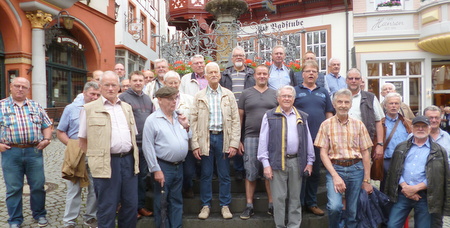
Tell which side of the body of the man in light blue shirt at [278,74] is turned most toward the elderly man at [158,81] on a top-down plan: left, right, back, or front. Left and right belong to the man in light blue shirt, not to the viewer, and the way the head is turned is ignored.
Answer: right

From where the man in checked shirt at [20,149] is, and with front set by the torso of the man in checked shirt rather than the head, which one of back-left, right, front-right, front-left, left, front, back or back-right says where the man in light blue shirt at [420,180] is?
front-left

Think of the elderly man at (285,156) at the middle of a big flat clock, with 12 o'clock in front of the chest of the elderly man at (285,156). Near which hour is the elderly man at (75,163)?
the elderly man at (75,163) is roughly at 3 o'clock from the elderly man at (285,156).

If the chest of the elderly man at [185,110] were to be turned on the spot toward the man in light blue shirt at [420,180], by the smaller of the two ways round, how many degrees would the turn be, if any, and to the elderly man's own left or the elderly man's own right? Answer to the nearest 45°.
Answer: approximately 45° to the elderly man's own left

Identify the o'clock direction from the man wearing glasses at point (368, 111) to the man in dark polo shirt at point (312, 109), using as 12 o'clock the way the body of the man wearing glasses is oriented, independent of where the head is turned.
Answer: The man in dark polo shirt is roughly at 2 o'clock from the man wearing glasses.

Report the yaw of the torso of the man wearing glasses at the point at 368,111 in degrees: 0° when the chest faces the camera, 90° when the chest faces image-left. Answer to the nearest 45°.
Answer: approximately 0°

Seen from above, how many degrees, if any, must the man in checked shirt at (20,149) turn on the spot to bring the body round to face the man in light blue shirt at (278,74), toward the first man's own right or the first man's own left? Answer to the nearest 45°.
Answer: approximately 90° to the first man's own left

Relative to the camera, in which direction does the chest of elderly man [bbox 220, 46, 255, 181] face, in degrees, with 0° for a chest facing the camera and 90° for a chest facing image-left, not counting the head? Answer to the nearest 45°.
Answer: approximately 0°
